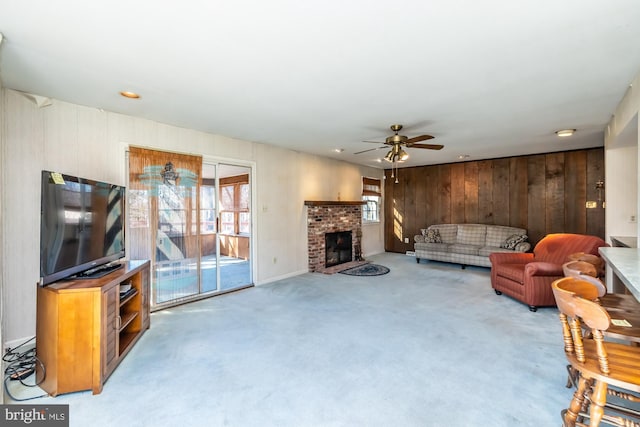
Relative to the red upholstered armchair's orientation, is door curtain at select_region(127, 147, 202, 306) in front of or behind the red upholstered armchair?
in front

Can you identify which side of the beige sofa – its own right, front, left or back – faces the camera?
front

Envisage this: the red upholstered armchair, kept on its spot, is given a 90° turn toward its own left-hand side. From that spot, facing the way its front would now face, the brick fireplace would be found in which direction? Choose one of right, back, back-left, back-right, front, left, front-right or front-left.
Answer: back-right

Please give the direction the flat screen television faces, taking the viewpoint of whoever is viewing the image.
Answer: facing the viewer and to the right of the viewer

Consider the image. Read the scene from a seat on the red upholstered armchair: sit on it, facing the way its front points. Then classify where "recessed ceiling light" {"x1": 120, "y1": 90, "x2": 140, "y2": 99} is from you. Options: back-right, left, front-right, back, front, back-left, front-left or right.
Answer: front

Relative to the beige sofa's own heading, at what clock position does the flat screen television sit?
The flat screen television is roughly at 1 o'clock from the beige sofa.

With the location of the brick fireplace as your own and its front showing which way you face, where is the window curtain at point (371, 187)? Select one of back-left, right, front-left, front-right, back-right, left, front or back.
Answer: left

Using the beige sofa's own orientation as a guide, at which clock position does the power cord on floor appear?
The power cord on floor is roughly at 1 o'clock from the beige sofa.

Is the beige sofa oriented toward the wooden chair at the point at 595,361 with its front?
yes

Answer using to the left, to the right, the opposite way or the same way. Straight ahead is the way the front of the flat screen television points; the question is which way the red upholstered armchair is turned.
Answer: the opposite way

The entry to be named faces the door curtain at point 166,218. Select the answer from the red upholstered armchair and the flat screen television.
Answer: the red upholstered armchair

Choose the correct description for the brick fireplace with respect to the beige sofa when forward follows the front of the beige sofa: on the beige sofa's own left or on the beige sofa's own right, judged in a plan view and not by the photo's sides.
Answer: on the beige sofa's own right

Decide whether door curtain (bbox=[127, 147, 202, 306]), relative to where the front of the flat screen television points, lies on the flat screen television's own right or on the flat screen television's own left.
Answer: on the flat screen television's own left

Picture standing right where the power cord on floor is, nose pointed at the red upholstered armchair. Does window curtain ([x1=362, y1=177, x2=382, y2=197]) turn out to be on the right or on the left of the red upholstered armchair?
left

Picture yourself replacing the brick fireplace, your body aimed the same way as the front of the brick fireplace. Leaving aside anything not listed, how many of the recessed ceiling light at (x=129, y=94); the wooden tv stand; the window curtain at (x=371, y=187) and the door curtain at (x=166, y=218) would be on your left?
1

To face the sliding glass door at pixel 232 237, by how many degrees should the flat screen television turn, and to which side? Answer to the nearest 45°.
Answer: approximately 90° to its left
